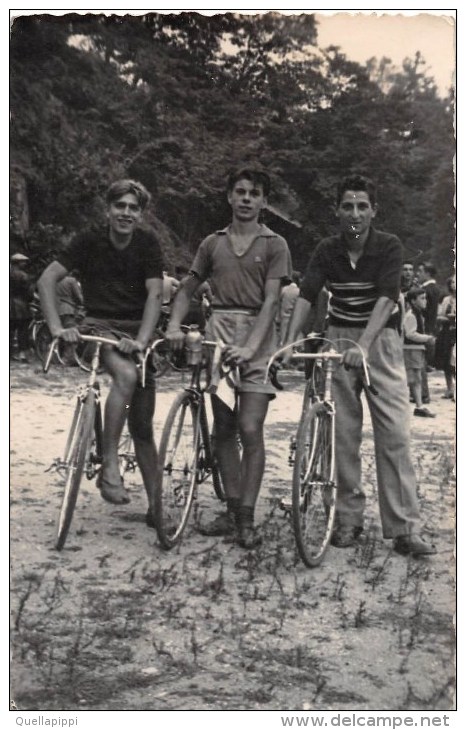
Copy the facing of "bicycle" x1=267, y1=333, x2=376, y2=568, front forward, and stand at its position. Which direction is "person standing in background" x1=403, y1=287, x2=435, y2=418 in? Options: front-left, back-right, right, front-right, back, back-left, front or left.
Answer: back

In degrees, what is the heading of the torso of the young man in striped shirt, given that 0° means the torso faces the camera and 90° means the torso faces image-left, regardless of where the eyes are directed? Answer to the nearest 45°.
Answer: approximately 0°

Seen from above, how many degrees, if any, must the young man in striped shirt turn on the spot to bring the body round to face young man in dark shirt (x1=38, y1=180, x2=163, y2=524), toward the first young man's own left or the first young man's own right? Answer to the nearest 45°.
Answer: approximately 90° to the first young man's own right

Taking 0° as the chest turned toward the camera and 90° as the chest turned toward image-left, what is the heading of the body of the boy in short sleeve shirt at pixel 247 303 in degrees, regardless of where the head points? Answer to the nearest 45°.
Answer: approximately 0°

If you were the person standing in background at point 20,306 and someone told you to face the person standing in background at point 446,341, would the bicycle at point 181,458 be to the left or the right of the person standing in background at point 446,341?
right

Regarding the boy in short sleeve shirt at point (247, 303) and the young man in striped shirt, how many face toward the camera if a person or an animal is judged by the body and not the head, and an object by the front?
2

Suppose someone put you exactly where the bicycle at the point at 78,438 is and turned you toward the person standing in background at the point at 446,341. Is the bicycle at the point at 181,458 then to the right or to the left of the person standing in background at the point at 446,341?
right

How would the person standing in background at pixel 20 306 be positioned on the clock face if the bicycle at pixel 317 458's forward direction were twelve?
The person standing in background is roughly at 5 o'clock from the bicycle.

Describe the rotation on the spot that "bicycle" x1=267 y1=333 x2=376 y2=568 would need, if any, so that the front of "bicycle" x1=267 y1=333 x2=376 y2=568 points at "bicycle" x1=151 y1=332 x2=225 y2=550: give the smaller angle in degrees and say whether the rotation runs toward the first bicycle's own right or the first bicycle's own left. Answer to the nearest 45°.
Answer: approximately 90° to the first bicycle's own right
